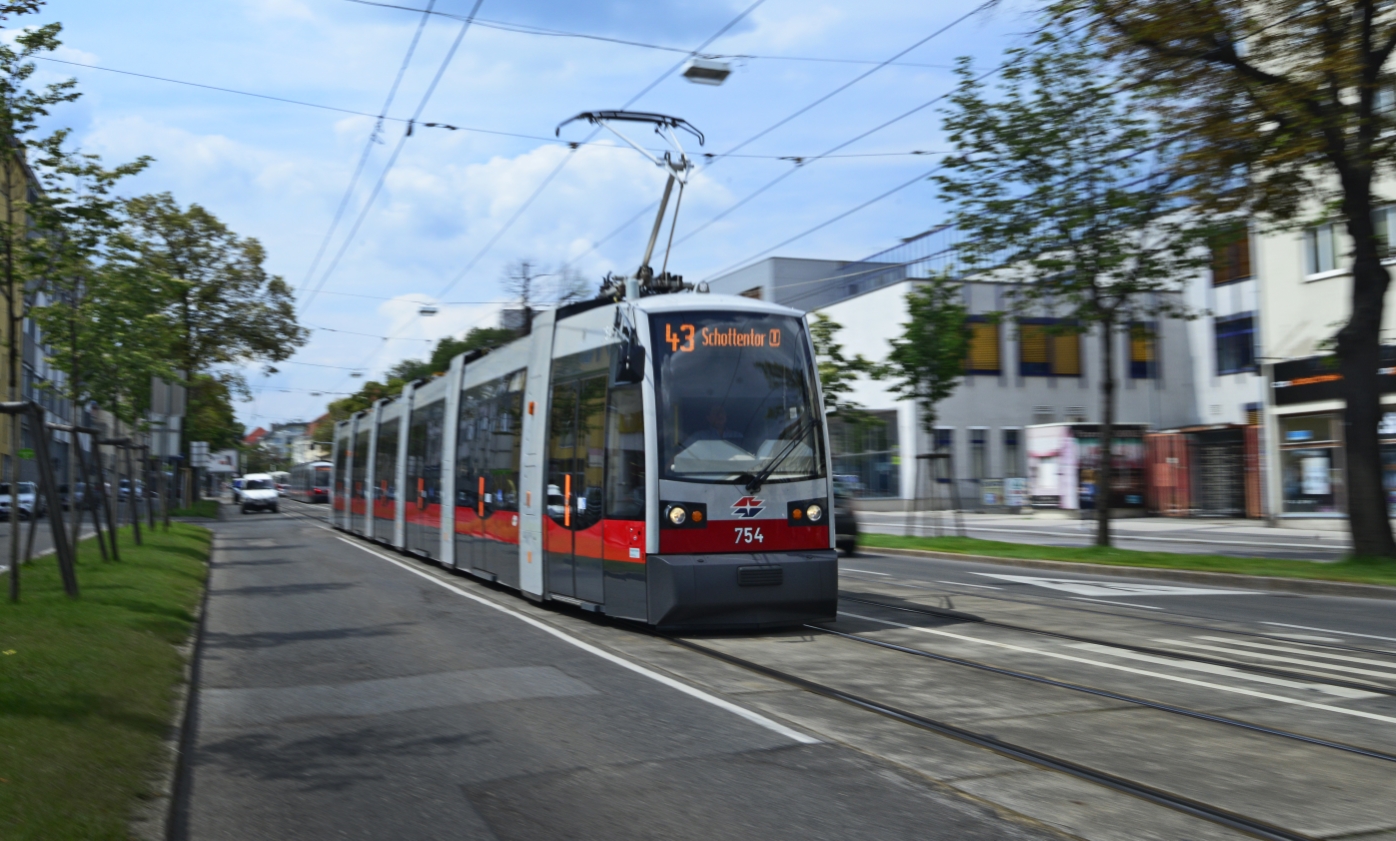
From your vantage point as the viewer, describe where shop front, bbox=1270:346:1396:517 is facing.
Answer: facing the viewer and to the left of the viewer

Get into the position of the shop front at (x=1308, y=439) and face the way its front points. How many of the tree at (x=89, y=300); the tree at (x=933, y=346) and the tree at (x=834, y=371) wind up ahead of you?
3

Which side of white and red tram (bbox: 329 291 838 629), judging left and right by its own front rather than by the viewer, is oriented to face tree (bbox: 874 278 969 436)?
left

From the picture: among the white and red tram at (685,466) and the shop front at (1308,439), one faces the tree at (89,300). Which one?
the shop front

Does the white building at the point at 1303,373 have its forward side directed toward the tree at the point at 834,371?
yes

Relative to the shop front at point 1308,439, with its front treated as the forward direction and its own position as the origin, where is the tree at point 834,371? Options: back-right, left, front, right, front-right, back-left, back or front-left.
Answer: front

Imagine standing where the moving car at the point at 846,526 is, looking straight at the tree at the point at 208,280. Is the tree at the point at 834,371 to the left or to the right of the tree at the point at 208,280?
right

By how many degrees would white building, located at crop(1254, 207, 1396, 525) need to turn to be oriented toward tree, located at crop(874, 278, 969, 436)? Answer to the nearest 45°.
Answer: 0° — it already faces it

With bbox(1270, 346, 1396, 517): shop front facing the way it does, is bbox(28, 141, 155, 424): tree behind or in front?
in front

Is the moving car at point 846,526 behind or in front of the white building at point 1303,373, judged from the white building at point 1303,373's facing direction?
in front

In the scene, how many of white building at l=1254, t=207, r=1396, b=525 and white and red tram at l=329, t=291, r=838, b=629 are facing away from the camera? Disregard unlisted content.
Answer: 0

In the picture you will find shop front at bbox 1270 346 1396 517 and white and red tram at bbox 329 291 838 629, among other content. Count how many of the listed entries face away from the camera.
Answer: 0

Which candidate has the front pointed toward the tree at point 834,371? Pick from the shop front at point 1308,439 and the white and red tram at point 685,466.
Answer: the shop front

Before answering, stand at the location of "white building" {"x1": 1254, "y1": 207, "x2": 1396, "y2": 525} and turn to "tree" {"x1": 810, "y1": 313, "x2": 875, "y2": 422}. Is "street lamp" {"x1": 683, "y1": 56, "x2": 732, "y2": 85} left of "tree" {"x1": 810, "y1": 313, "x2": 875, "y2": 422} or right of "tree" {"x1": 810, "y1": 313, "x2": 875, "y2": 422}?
left

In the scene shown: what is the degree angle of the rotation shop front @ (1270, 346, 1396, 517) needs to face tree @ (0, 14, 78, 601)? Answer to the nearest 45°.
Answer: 0° — it already faces it

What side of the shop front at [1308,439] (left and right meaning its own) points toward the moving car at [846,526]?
front
